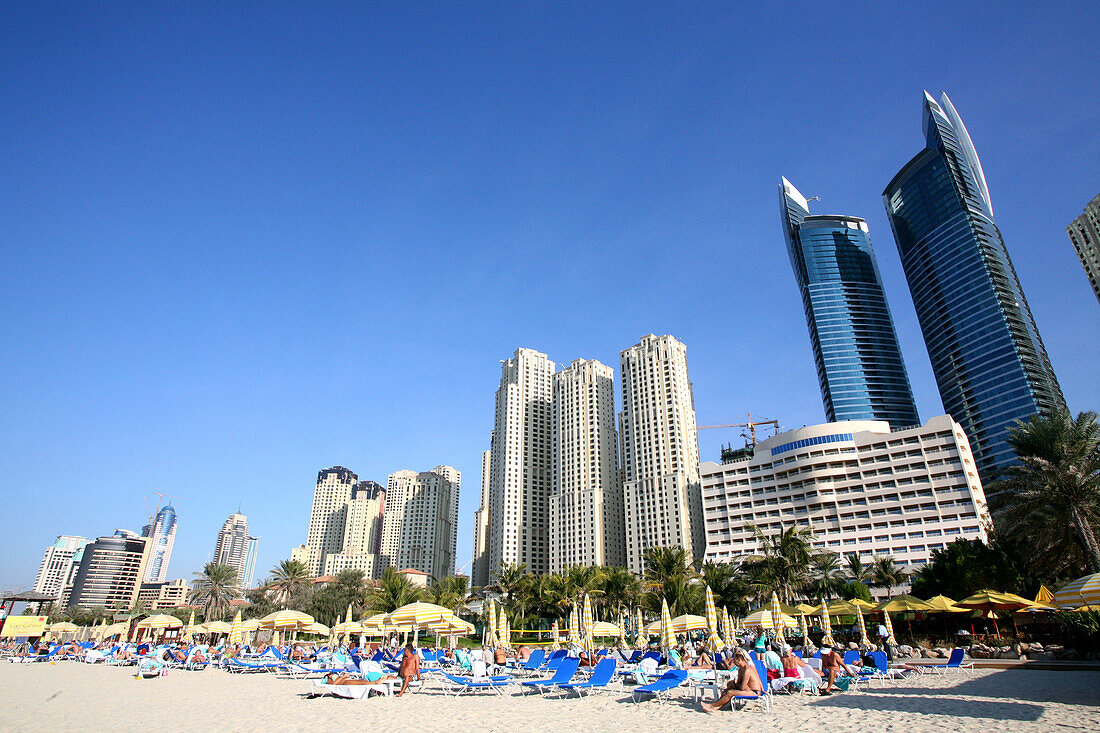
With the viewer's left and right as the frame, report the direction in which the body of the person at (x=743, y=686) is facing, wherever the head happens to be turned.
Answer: facing to the left of the viewer

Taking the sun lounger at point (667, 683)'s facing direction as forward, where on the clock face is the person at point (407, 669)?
The person is roughly at 2 o'clock from the sun lounger.

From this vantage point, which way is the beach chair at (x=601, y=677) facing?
to the viewer's left

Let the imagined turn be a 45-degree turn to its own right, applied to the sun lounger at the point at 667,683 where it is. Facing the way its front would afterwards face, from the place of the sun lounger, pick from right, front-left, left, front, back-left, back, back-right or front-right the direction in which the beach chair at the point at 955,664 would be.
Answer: back-right

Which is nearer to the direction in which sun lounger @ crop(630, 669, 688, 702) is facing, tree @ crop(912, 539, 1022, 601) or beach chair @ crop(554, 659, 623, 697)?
the beach chair

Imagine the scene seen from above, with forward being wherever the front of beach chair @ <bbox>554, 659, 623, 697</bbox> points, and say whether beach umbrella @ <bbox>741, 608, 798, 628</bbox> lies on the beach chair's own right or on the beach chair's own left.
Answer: on the beach chair's own right

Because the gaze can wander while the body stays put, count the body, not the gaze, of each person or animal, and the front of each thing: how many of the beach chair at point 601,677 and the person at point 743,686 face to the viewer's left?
2

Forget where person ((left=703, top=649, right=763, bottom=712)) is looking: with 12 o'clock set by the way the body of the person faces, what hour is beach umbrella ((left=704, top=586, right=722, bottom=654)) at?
The beach umbrella is roughly at 3 o'clock from the person.

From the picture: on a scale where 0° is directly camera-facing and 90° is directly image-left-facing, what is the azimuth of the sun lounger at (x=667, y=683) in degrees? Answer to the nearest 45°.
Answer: approximately 45°

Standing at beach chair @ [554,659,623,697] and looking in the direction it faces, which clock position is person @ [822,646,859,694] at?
The person is roughly at 6 o'clock from the beach chair.
